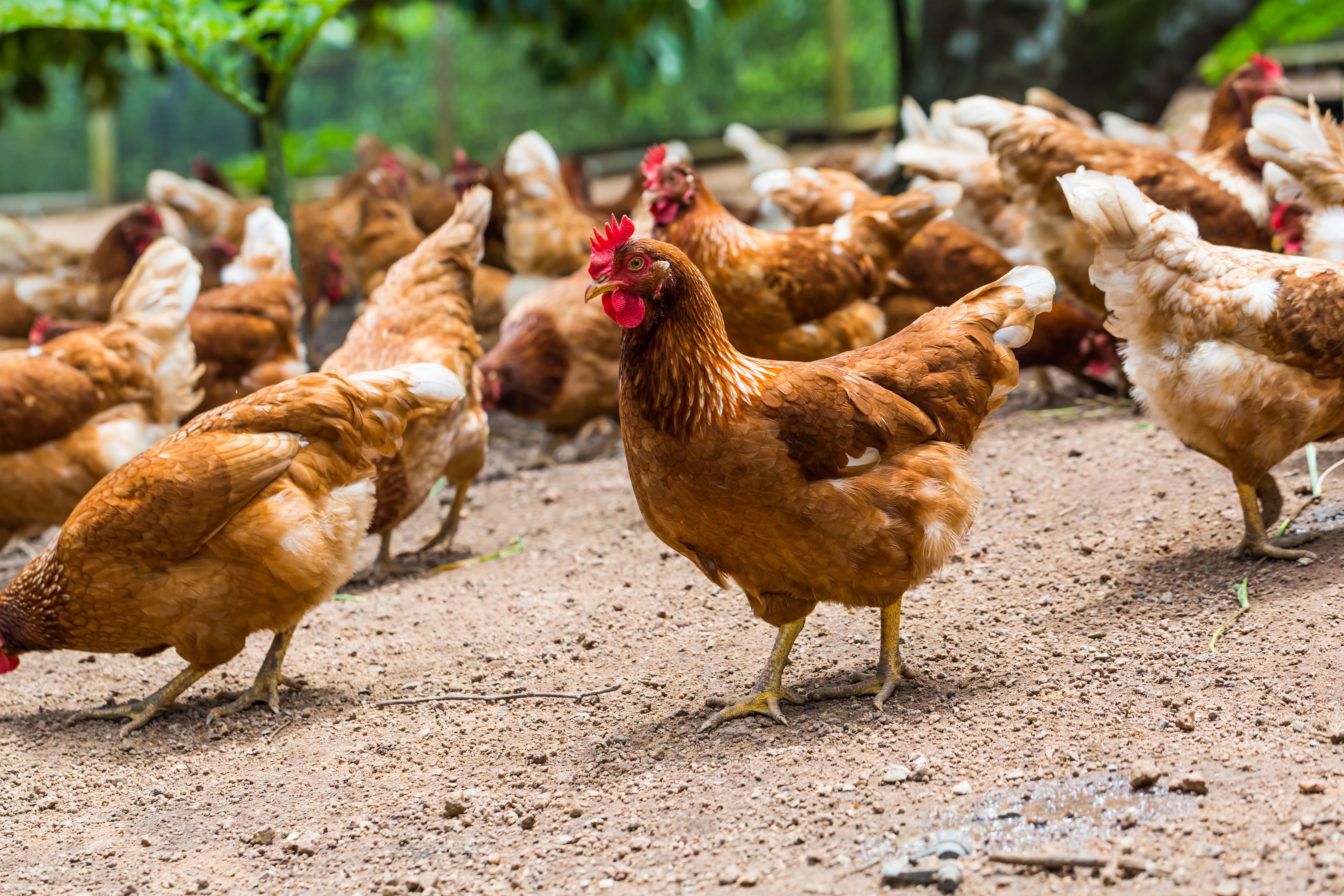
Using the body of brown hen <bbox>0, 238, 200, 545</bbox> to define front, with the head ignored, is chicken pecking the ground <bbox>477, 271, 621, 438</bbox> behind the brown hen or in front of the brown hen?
behind

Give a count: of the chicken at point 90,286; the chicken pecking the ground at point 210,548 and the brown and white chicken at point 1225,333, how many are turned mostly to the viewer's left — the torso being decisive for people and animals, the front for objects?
1

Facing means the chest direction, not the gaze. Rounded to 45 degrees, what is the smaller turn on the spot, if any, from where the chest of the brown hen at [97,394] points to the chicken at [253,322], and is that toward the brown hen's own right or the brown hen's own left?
approximately 135° to the brown hen's own right

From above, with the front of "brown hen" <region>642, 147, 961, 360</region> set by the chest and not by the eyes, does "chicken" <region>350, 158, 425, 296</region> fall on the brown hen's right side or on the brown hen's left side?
on the brown hen's right side

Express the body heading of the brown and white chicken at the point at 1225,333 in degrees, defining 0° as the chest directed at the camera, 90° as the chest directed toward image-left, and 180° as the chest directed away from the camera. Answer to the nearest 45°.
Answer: approximately 270°

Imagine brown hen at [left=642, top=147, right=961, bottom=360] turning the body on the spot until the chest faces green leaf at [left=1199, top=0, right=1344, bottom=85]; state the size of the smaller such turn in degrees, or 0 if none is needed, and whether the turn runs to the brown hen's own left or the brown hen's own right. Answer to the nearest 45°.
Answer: approximately 135° to the brown hen's own right

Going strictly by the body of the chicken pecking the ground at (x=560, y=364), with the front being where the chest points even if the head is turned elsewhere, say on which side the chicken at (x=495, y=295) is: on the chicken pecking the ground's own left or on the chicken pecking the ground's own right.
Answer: on the chicken pecking the ground's own right

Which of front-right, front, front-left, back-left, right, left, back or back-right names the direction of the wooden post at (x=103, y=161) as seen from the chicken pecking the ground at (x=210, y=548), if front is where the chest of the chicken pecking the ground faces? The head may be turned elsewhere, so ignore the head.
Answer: right

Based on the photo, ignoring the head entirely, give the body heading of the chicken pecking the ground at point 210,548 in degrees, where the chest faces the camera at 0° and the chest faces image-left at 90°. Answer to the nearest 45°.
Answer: approximately 90°

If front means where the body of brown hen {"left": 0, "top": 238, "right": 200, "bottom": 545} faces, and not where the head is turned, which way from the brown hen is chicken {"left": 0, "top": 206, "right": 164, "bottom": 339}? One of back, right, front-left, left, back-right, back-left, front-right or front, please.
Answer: right

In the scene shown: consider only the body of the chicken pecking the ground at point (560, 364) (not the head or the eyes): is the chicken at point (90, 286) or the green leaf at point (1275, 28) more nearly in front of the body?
the chicken

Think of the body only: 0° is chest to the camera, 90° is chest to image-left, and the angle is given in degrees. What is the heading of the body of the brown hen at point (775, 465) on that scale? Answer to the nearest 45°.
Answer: approximately 90°
